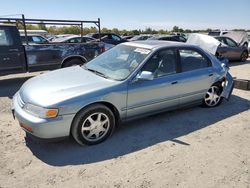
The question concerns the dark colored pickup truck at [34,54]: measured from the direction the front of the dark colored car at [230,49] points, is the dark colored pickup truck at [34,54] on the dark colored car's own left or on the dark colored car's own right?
on the dark colored car's own right

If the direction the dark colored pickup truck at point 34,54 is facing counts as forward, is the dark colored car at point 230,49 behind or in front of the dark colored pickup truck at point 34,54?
behind

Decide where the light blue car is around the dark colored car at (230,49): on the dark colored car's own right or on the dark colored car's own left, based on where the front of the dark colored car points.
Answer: on the dark colored car's own right

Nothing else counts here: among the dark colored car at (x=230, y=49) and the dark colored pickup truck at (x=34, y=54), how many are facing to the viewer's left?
1

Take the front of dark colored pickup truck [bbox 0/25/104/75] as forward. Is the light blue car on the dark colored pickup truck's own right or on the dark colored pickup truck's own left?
on the dark colored pickup truck's own left

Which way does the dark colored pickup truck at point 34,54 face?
to the viewer's left

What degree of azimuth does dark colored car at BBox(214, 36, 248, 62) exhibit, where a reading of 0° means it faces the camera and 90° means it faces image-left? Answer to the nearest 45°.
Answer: approximately 315°

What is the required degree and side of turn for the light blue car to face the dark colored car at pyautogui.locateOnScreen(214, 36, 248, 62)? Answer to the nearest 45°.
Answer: approximately 180°

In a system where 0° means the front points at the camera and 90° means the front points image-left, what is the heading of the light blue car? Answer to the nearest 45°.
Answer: approximately 45°

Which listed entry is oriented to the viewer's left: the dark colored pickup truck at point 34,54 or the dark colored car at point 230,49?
the dark colored pickup truck at point 34,54

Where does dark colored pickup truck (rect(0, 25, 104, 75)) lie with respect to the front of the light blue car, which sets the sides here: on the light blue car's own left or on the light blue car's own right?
on the light blue car's own right
